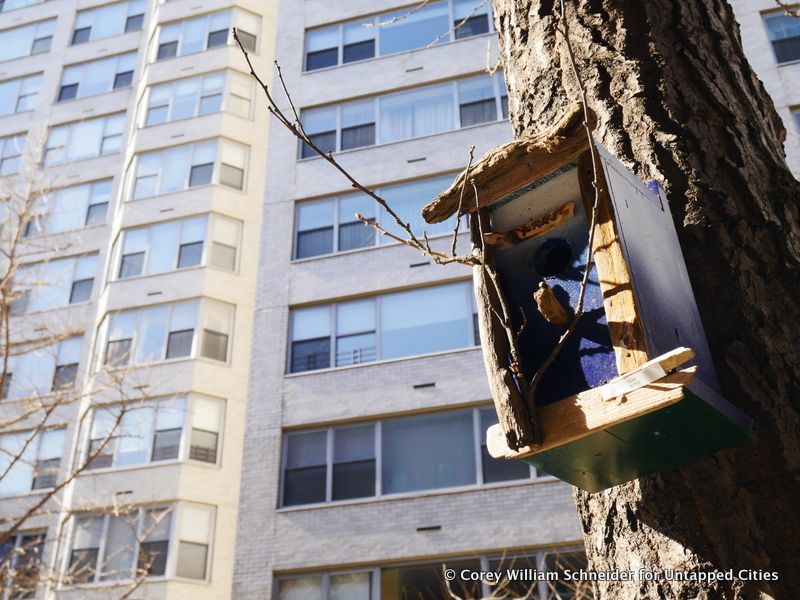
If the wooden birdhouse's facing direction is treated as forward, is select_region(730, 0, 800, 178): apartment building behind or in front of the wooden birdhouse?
behind

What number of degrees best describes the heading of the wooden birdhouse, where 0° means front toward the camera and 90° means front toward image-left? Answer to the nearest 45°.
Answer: approximately 45°

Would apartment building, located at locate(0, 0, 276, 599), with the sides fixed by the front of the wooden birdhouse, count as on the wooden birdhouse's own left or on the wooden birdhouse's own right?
on the wooden birdhouse's own right

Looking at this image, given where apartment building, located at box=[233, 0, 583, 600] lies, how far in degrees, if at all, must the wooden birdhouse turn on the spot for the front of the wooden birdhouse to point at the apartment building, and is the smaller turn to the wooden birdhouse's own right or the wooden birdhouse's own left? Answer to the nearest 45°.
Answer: approximately 135° to the wooden birdhouse's own right
